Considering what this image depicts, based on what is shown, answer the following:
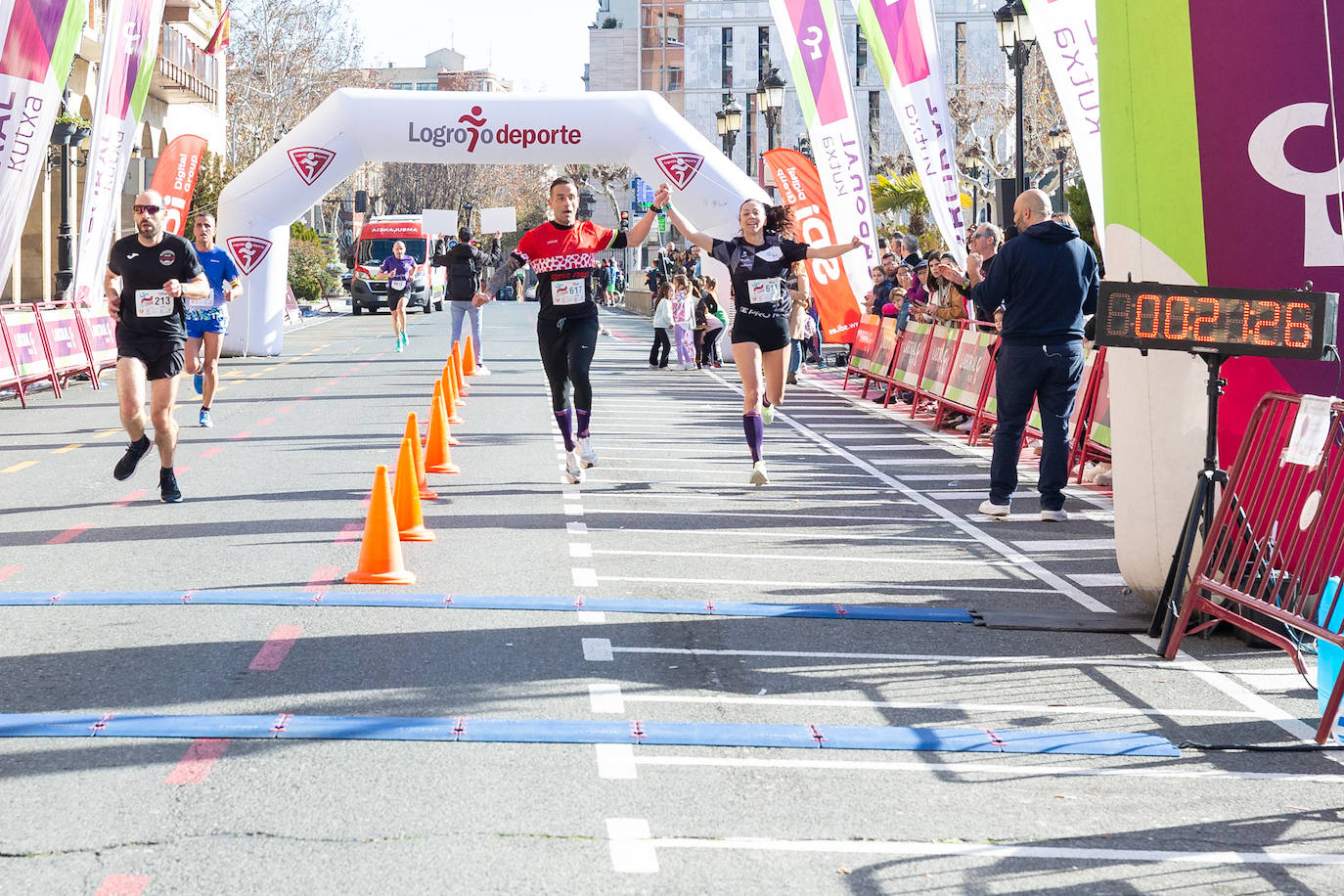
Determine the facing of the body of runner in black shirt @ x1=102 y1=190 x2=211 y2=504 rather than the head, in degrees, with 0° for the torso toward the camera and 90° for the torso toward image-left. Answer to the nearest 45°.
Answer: approximately 0°

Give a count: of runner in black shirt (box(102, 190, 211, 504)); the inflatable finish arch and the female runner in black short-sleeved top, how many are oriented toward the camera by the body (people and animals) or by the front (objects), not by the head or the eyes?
3

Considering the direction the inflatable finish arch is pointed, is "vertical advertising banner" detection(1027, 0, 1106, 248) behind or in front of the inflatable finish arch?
in front

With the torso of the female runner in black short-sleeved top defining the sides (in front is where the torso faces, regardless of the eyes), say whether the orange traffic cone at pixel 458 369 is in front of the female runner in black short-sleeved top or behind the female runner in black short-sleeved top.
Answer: behind

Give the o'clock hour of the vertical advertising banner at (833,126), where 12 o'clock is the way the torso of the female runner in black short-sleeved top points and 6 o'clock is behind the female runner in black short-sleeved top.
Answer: The vertical advertising banner is roughly at 6 o'clock from the female runner in black short-sleeved top.
